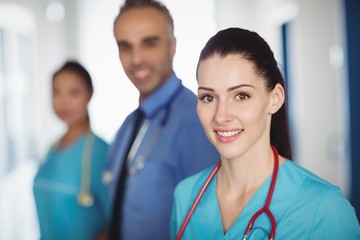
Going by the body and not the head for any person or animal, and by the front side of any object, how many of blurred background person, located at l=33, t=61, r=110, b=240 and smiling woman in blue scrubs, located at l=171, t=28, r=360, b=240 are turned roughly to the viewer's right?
0

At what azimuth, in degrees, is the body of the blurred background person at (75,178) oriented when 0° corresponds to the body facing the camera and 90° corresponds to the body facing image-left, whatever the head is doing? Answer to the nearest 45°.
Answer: approximately 45°
